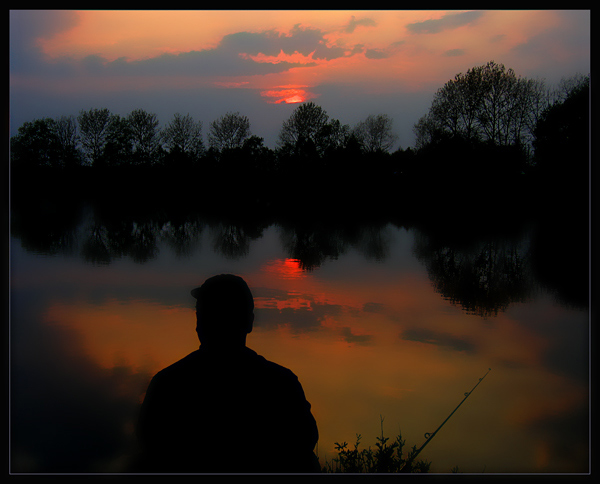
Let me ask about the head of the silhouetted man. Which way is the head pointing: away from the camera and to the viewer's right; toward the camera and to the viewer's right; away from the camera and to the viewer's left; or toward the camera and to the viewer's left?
away from the camera and to the viewer's left

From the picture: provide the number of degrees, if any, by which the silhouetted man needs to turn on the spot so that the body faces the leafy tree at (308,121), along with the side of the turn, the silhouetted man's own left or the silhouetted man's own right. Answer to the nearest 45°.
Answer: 0° — they already face it

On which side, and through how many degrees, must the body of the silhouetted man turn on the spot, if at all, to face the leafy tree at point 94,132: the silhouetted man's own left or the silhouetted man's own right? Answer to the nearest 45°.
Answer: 0° — they already face it

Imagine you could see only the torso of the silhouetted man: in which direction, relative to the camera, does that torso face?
away from the camera

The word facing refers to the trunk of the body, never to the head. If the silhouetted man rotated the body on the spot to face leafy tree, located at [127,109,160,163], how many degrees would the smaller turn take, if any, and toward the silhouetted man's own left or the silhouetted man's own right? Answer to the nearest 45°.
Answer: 0° — they already face it

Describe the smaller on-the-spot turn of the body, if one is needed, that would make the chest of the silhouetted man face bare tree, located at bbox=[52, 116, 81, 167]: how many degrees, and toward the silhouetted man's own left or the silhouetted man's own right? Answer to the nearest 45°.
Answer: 0° — they already face it
